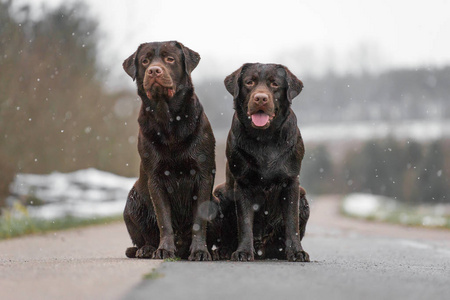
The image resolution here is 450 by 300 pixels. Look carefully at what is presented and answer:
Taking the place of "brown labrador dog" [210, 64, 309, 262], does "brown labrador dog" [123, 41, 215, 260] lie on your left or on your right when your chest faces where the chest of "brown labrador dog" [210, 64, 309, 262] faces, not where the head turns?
on your right

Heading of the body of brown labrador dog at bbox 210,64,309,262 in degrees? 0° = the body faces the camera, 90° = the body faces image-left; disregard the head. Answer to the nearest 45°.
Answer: approximately 0°
